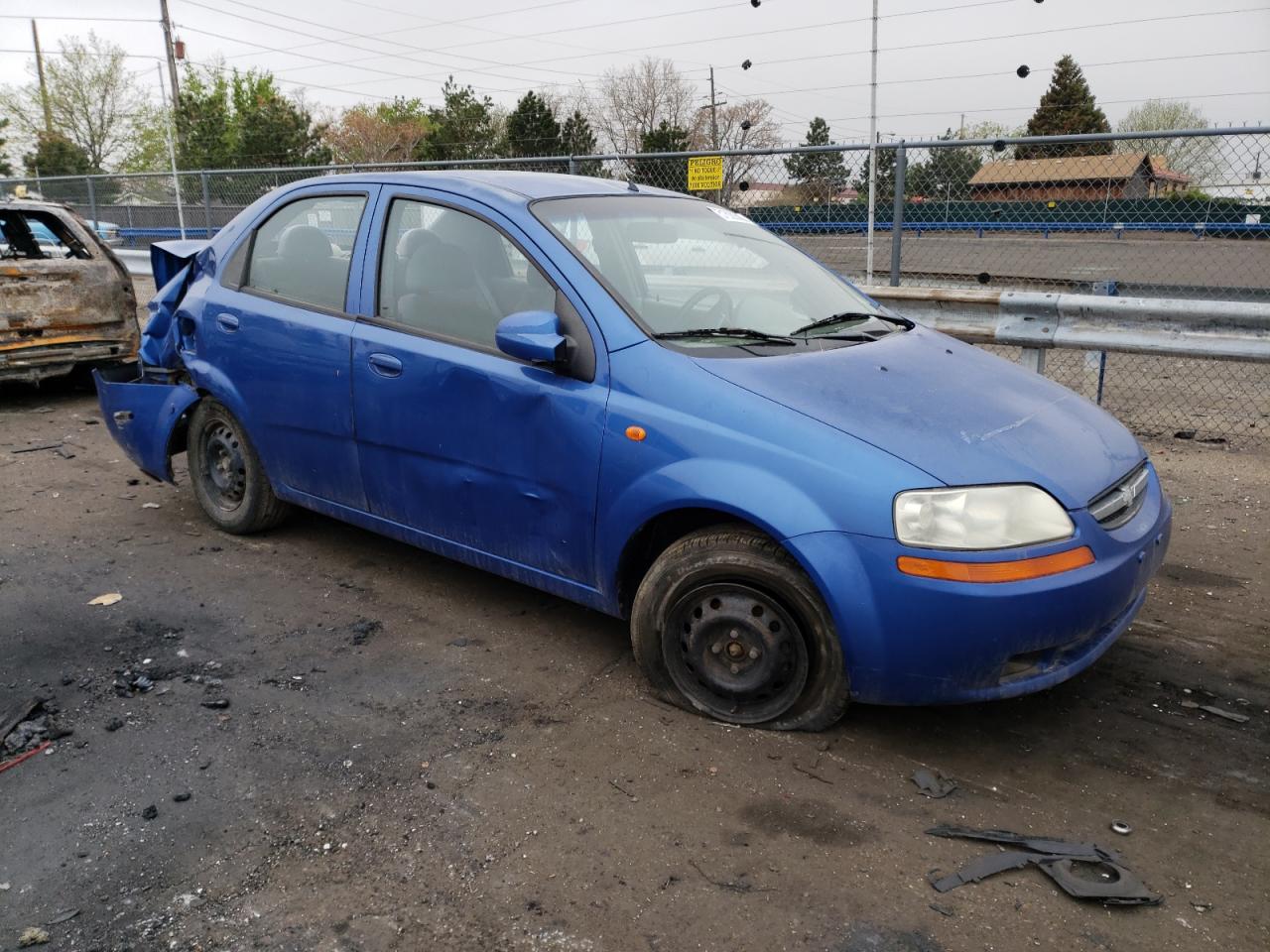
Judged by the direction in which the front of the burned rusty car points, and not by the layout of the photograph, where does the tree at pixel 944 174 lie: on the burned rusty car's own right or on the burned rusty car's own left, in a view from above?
on the burned rusty car's own right

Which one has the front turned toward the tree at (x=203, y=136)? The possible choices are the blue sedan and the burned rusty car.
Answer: the burned rusty car

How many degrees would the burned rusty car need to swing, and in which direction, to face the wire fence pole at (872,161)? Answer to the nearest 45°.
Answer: approximately 90° to its right

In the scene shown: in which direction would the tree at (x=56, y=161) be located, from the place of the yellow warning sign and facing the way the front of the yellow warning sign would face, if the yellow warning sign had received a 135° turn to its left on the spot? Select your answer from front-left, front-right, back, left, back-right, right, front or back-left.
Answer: left

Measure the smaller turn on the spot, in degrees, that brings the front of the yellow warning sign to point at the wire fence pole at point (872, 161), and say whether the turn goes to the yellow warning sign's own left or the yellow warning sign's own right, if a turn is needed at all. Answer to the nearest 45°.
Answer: approximately 90° to the yellow warning sign's own left

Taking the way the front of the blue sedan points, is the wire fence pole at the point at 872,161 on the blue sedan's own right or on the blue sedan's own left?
on the blue sedan's own left

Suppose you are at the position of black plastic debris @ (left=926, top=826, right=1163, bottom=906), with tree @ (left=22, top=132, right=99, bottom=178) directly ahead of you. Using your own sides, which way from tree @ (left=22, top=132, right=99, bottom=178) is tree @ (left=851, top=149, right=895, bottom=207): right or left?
right

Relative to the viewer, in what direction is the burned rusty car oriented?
away from the camera

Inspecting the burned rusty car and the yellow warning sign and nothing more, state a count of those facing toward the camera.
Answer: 1

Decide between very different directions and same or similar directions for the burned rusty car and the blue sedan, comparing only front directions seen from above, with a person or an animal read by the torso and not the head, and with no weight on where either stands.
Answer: very different directions

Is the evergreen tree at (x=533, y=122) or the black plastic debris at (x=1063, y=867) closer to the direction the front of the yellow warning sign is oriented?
the black plastic debris
